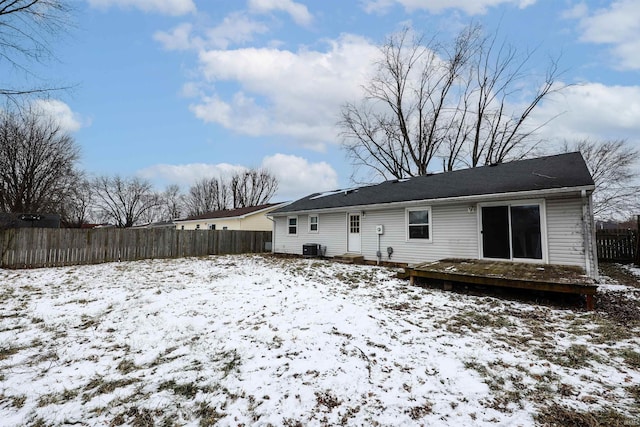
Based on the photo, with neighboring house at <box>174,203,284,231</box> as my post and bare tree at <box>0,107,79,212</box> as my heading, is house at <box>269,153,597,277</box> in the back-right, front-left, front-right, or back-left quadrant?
back-left

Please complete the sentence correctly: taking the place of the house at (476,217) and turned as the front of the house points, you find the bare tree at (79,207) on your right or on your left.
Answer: on your left

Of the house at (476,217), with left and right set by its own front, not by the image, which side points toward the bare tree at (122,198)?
left
